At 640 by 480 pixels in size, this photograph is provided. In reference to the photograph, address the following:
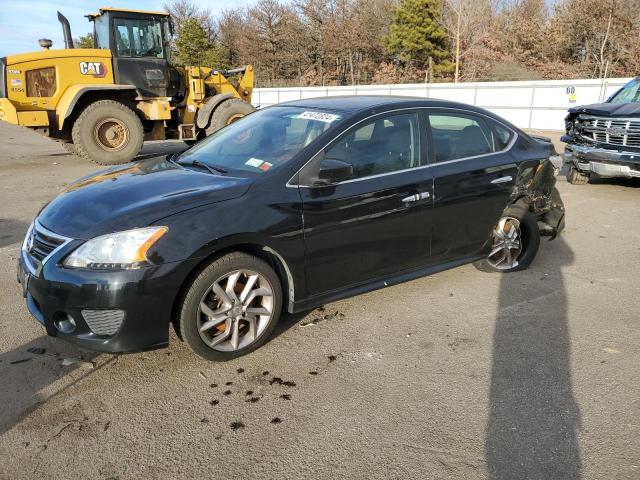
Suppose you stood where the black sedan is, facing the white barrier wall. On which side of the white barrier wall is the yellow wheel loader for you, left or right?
left

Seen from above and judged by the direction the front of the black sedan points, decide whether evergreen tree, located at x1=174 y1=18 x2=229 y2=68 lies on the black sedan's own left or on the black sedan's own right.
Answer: on the black sedan's own right

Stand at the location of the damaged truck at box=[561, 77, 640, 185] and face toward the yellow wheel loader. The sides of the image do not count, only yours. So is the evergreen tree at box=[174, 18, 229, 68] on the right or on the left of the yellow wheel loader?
right

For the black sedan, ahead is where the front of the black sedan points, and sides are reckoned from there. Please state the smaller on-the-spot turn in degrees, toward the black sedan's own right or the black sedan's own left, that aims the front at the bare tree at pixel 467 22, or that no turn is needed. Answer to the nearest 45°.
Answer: approximately 135° to the black sedan's own right

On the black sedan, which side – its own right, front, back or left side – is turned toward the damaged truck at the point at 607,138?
back

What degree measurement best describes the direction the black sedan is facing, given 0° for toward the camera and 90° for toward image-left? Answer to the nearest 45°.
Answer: approximately 45°

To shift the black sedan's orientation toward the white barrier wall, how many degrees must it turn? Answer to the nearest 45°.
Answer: approximately 180°

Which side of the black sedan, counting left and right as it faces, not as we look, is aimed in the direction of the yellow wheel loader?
right

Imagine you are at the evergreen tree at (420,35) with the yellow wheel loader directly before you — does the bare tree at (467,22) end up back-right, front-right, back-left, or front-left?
back-left

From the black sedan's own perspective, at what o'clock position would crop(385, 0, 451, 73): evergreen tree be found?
The evergreen tree is roughly at 5 o'clock from the black sedan.
